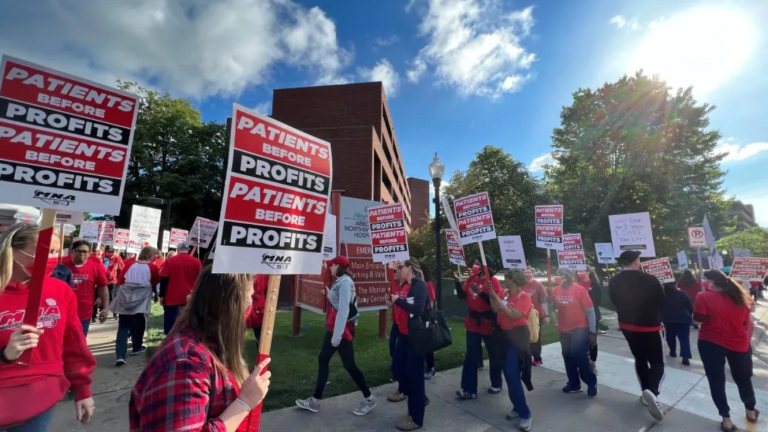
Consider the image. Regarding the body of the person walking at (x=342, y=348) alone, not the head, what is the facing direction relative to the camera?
to the viewer's left

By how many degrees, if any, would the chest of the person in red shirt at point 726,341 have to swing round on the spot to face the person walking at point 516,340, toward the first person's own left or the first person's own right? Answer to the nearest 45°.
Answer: approximately 135° to the first person's own left

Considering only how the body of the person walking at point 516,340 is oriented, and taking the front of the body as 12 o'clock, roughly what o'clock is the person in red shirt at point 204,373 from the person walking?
The person in red shirt is roughly at 11 o'clock from the person walking.

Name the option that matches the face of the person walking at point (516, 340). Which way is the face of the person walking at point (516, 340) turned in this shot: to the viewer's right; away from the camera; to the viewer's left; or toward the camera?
to the viewer's left

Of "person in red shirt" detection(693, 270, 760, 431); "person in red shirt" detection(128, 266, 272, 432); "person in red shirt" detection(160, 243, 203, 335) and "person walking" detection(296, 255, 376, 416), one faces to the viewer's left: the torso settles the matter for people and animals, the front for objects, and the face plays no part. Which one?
the person walking

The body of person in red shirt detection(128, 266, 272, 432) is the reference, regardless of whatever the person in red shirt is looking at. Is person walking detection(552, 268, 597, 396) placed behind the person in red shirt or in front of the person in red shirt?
in front

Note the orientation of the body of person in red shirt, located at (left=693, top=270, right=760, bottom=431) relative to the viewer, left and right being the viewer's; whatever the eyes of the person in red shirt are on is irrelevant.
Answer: facing away from the viewer

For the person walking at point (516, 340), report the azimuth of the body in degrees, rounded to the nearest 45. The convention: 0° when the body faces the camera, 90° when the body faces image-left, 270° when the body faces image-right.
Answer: approximately 45°

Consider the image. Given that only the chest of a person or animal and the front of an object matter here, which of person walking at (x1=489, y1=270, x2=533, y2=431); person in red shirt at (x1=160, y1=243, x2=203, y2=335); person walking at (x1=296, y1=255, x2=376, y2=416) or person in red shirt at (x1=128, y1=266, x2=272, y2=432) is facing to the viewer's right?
person in red shirt at (x1=128, y1=266, x2=272, y2=432)
